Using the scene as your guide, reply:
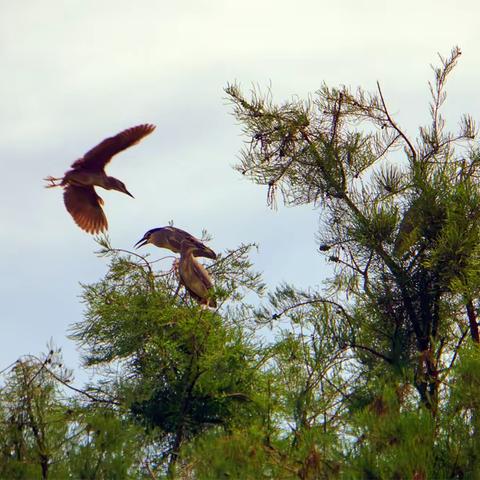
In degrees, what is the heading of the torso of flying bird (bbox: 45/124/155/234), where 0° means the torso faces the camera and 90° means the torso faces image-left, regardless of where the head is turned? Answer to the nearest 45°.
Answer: approximately 270°
